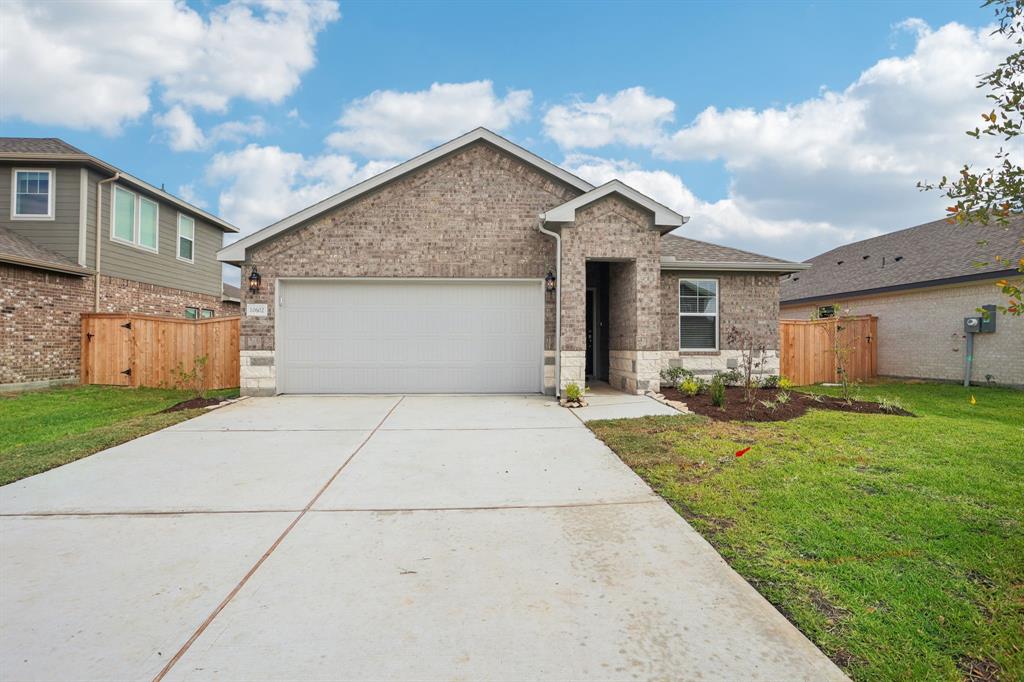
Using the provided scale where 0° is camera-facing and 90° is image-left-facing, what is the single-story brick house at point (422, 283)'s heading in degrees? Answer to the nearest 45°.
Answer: approximately 0°

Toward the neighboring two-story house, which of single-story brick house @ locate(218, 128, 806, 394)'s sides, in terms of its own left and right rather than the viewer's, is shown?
right

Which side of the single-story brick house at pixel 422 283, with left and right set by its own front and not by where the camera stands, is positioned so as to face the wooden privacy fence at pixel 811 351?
left

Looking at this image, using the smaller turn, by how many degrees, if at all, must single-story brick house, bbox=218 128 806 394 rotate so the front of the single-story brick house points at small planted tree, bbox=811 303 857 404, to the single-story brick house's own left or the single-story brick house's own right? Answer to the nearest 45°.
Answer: approximately 90° to the single-story brick house's own left

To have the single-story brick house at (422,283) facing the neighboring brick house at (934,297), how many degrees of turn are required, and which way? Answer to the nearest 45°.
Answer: approximately 90° to its left

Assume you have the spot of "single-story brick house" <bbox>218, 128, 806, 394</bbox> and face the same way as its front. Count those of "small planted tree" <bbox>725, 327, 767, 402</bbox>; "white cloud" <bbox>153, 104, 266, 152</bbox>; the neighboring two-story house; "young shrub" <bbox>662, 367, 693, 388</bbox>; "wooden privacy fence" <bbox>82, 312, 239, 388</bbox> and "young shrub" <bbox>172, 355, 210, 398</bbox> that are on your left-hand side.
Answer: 2

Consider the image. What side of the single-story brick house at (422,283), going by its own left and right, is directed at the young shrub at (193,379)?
right

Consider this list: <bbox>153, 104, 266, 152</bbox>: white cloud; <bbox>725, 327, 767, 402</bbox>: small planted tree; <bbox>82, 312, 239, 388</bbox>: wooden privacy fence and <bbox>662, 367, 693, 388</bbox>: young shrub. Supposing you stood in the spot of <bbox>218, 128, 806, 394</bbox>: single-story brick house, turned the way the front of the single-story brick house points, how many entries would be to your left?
2

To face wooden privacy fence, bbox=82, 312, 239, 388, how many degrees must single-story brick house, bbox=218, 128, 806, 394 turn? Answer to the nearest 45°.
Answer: approximately 90° to its right

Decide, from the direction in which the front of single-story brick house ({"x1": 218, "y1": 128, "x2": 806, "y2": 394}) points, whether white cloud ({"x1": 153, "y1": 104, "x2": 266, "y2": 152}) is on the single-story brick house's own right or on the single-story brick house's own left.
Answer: on the single-story brick house's own right

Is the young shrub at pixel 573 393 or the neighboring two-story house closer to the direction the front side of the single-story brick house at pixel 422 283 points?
the young shrub

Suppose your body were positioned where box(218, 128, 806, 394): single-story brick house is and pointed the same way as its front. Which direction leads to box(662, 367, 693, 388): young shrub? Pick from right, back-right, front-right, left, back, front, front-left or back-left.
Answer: left
